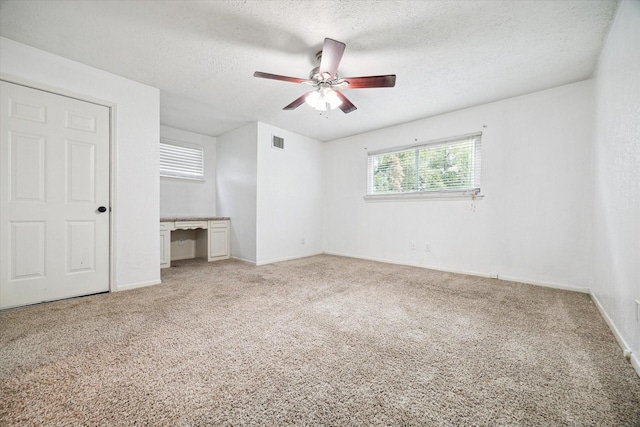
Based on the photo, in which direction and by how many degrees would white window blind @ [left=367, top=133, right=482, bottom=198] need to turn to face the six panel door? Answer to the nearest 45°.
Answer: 0° — it already faces it

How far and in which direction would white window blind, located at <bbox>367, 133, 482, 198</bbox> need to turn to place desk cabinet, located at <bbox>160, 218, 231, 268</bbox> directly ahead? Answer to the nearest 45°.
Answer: approximately 45° to its right

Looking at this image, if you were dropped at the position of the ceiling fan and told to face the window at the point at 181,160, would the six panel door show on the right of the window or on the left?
left

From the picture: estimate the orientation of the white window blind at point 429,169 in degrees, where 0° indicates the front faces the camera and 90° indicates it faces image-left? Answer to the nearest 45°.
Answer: approximately 45°
